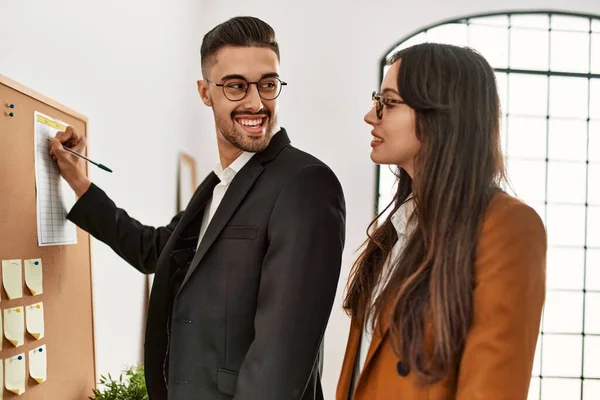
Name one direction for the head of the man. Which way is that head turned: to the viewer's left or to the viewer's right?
to the viewer's right

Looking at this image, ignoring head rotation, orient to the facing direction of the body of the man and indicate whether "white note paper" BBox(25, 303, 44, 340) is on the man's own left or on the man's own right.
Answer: on the man's own right

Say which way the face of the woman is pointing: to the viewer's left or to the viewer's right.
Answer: to the viewer's left

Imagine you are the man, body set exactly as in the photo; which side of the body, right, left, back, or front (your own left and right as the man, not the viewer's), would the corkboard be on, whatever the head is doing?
right

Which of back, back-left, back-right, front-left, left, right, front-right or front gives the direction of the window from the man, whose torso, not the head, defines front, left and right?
back

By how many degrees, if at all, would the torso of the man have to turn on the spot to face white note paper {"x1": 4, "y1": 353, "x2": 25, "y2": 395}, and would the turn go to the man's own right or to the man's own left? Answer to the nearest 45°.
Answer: approximately 45° to the man's own right

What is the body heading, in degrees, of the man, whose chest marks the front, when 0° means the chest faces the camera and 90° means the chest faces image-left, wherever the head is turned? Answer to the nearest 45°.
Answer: approximately 45°

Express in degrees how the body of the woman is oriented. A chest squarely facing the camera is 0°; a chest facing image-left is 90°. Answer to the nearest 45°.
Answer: approximately 45°

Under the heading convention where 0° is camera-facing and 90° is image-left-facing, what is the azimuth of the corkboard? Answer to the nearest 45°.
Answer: approximately 315°

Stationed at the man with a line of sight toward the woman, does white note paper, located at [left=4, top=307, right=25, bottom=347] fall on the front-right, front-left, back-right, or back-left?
back-right
